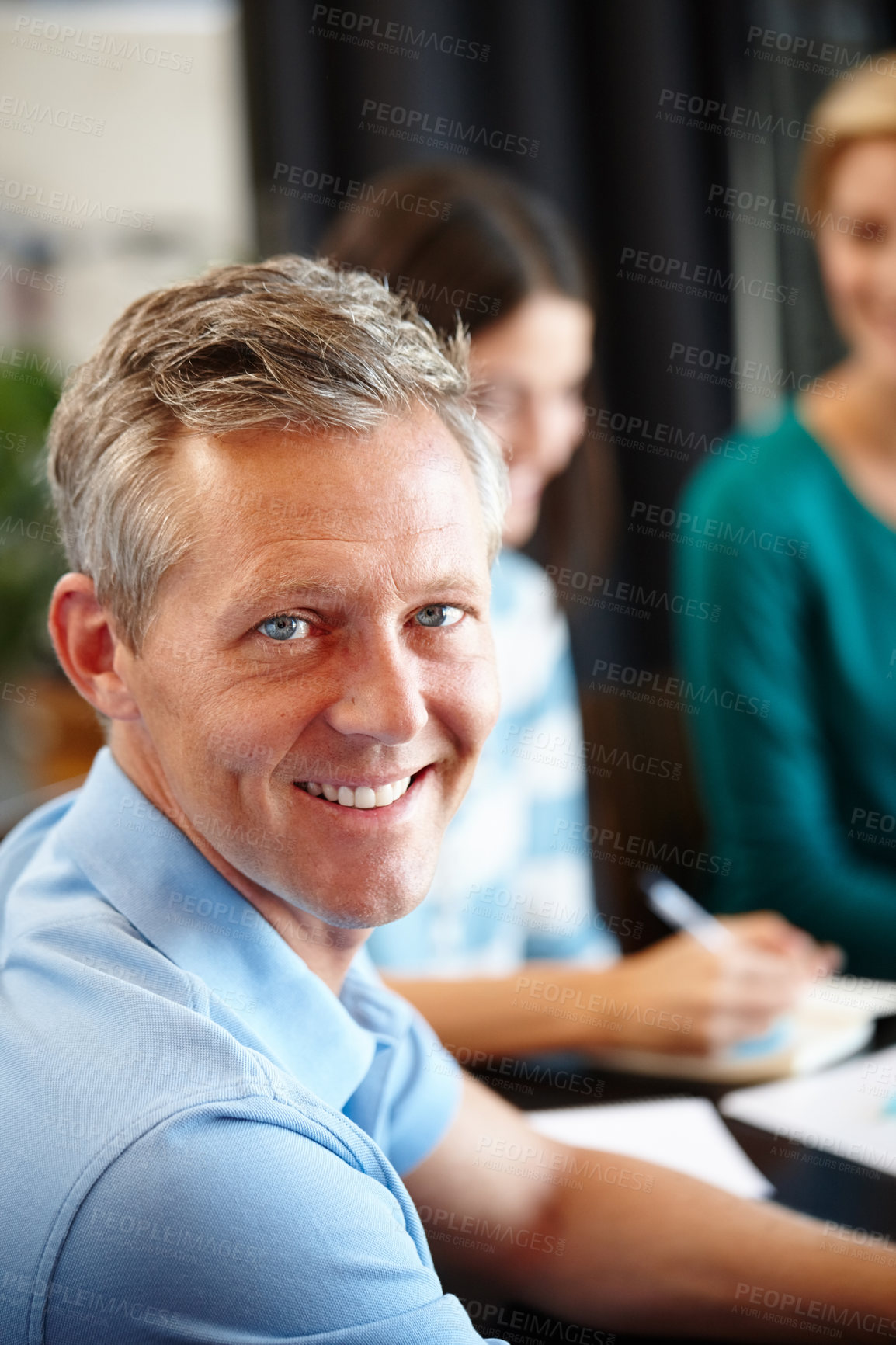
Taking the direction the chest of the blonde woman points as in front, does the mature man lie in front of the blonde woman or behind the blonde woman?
in front

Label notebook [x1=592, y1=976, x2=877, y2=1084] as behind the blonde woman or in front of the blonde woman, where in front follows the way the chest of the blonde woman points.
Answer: in front

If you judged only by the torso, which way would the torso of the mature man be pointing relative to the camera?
to the viewer's right

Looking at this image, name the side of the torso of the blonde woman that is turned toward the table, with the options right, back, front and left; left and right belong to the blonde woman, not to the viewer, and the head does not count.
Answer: front

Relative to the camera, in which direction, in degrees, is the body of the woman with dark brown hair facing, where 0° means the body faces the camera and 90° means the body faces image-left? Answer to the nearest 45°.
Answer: approximately 315°
